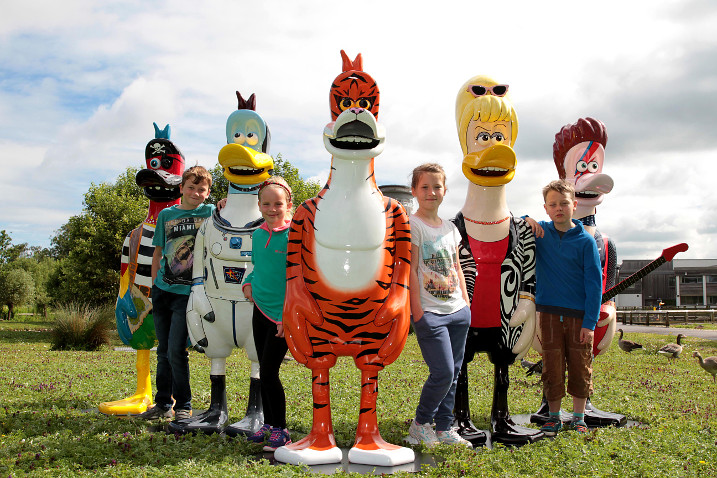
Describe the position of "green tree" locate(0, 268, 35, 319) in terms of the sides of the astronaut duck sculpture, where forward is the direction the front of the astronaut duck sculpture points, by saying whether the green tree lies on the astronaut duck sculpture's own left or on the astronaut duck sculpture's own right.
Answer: on the astronaut duck sculpture's own right

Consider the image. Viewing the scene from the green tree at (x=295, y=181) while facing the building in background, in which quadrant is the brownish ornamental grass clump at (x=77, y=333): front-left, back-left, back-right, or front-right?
back-right

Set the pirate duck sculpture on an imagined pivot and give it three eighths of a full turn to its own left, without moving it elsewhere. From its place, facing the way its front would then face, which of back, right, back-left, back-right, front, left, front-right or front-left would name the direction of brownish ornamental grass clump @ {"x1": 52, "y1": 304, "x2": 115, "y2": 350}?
left

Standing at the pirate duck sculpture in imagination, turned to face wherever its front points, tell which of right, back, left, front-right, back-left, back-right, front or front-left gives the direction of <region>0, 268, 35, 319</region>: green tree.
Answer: back-right

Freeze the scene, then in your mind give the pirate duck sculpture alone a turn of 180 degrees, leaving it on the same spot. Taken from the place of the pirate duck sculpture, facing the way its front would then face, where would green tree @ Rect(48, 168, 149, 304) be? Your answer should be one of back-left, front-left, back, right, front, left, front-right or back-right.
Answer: front-left

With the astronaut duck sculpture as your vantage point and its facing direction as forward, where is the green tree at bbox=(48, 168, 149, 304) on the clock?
The green tree is roughly at 4 o'clock from the astronaut duck sculpture.

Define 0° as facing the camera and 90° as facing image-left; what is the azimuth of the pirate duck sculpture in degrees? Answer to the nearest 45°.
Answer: approximately 45°

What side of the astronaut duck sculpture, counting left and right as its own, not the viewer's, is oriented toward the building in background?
back

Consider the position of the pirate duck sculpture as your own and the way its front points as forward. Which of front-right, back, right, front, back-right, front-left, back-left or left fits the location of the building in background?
back
